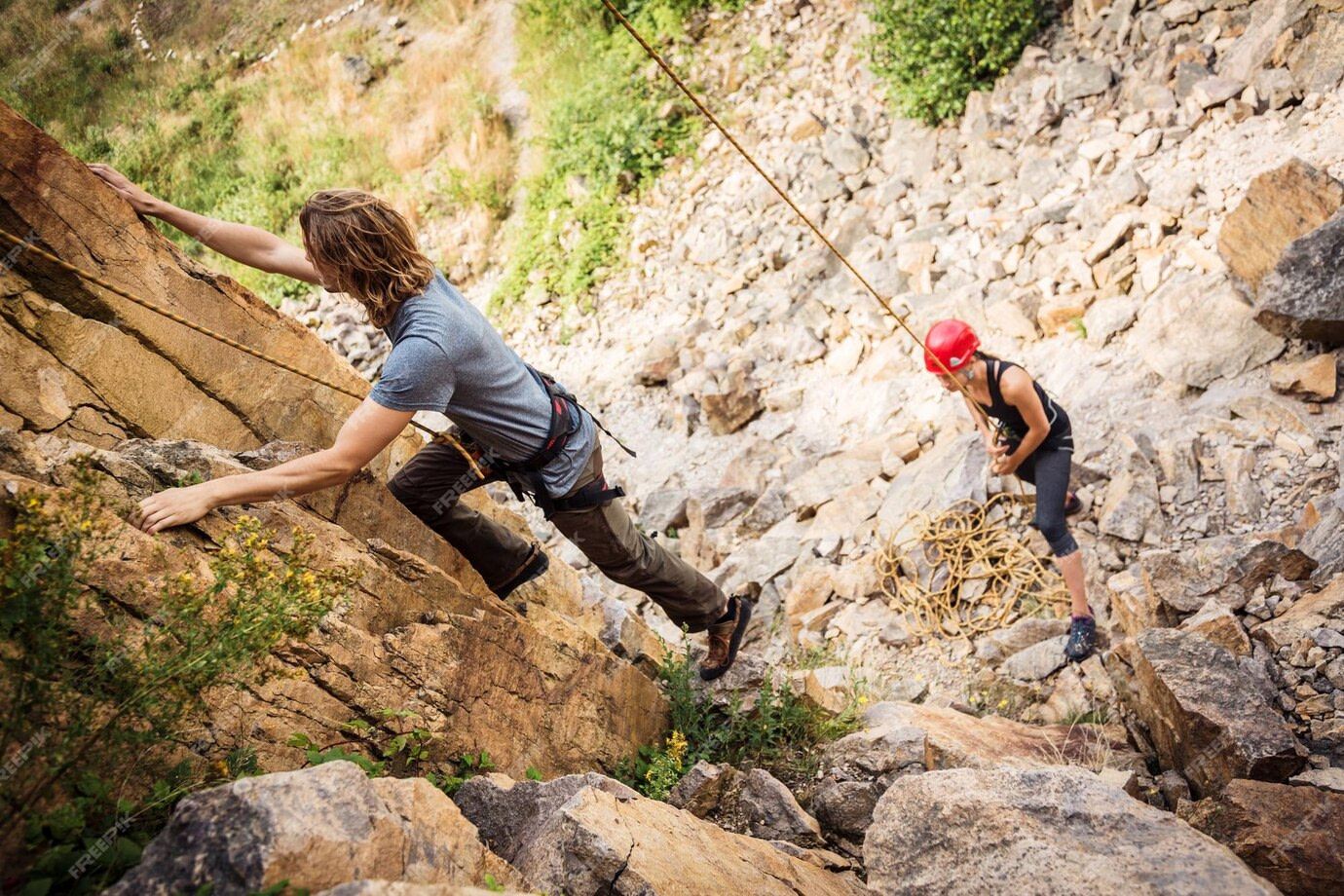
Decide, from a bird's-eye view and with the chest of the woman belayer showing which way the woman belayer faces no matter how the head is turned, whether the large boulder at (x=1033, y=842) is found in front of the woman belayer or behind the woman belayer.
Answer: in front

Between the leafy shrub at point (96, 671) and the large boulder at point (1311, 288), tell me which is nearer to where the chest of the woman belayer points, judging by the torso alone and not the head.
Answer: the leafy shrub

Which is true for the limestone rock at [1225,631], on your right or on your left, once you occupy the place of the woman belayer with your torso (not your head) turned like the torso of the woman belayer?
on your left

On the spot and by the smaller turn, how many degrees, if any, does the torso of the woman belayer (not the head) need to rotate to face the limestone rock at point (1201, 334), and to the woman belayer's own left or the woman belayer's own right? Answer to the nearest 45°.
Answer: approximately 180°

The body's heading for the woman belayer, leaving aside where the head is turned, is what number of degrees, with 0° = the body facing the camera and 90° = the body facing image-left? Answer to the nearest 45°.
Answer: approximately 45°

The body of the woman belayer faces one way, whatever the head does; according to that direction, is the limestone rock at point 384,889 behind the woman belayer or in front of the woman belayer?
in front

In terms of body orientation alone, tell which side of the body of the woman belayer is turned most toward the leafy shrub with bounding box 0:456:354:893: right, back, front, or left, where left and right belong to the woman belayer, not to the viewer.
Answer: front

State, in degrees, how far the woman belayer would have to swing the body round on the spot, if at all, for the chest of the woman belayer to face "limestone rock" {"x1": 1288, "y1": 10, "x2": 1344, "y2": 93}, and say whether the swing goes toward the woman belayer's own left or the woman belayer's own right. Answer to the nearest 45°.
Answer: approximately 180°

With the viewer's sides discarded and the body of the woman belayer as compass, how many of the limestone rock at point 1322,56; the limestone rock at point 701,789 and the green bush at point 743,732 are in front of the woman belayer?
2
